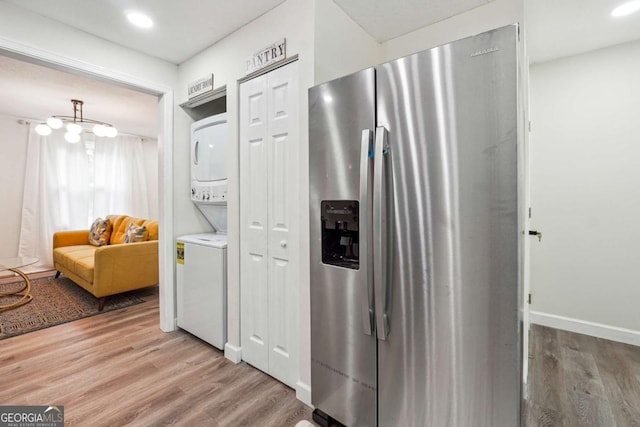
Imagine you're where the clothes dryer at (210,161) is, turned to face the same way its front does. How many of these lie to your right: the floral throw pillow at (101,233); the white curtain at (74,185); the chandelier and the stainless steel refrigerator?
3

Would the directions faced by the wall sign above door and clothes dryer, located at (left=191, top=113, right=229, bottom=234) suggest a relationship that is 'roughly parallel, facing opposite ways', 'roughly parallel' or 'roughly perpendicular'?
roughly parallel

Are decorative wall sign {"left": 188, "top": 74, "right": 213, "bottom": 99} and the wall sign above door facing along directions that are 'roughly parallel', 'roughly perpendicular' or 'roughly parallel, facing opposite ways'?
roughly parallel

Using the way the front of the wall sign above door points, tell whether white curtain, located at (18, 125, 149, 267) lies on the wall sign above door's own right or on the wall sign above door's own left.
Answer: on the wall sign above door's own right

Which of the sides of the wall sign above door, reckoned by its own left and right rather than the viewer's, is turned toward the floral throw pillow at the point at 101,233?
right

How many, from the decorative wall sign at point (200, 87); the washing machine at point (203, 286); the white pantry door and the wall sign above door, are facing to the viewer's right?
0

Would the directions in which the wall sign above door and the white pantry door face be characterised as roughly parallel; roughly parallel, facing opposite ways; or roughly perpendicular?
roughly parallel

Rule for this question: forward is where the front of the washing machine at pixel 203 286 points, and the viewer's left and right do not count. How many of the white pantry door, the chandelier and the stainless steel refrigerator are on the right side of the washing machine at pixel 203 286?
1

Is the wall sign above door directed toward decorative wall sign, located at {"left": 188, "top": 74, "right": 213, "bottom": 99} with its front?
no

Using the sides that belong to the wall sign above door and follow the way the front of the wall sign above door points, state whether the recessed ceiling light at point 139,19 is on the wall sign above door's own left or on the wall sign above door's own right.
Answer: on the wall sign above door's own right

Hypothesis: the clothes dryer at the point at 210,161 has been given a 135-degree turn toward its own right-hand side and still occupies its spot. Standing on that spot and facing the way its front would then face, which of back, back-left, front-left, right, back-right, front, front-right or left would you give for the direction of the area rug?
front-left

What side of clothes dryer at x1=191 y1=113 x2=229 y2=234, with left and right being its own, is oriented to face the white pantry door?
left

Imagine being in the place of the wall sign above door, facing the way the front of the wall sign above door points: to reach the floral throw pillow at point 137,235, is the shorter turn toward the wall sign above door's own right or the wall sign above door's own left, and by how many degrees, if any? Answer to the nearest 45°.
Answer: approximately 90° to the wall sign above door's own right

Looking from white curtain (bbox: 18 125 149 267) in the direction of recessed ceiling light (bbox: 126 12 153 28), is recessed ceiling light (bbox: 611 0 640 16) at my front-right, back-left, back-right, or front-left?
front-left

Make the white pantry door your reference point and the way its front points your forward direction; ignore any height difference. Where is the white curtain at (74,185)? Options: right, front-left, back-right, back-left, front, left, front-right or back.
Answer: right

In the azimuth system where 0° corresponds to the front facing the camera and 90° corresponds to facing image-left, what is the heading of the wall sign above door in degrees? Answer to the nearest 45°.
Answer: approximately 45°
